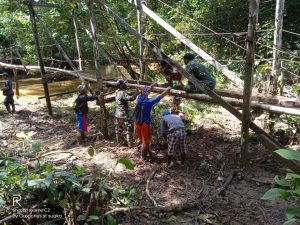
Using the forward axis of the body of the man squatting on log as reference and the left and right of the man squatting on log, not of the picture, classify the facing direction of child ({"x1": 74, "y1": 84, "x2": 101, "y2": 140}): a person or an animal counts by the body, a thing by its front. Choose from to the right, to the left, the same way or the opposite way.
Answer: the opposite way

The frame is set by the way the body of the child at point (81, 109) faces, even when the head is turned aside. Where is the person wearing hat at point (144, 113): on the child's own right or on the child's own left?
on the child's own right

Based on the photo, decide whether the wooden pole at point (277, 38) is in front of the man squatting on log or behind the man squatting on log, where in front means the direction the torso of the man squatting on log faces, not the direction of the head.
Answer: behind

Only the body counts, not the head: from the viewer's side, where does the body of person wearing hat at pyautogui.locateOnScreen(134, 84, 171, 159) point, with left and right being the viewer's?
facing away from the viewer and to the right of the viewer

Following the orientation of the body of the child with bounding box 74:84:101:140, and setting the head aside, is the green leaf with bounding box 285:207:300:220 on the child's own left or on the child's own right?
on the child's own right

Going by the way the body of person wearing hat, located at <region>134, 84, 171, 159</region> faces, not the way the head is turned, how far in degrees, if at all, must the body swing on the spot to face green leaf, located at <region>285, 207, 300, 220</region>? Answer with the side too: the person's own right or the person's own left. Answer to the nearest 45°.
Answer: approximately 135° to the person's own right

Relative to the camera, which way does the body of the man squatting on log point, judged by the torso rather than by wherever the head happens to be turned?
to the viewer's left

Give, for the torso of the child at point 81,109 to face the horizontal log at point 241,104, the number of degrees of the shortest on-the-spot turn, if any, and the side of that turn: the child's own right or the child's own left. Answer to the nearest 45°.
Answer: approximately 45° to the child's own right

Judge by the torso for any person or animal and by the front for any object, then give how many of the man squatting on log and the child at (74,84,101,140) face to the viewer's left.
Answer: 1

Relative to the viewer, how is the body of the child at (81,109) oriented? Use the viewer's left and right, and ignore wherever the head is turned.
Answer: facing to the right of the viewer

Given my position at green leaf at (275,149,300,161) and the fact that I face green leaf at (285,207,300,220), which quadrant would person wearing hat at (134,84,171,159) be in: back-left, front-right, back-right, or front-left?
back-right

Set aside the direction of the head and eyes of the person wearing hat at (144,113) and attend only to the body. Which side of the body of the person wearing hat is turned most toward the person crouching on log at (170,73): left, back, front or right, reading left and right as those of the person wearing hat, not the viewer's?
front

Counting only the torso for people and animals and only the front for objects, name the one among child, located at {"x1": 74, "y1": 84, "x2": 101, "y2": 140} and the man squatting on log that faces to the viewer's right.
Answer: the child

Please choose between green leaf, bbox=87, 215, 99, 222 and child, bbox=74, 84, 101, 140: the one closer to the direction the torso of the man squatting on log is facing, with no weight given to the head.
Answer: the child

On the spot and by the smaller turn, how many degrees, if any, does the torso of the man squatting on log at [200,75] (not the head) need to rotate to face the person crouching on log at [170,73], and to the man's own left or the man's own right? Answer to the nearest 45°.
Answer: approximately 45° to the man's own right

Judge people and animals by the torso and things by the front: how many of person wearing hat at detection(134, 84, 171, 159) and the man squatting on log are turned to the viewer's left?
1
